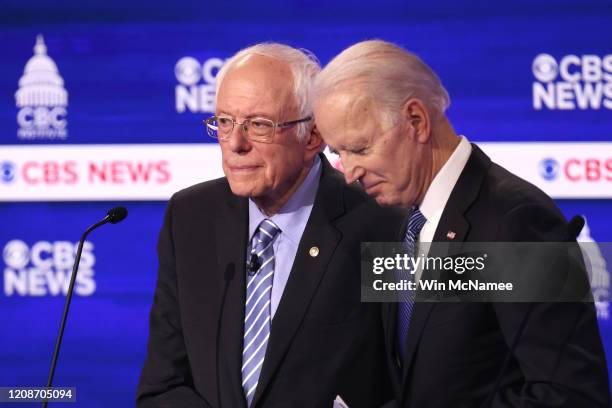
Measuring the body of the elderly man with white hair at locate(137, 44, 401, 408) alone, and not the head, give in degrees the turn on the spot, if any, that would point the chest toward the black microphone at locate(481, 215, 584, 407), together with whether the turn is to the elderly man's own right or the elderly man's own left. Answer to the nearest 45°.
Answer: approximately 90° to the elderly man's own left

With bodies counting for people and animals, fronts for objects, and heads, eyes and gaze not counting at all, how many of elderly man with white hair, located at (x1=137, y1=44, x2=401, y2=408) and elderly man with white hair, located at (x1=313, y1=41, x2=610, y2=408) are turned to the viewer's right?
0

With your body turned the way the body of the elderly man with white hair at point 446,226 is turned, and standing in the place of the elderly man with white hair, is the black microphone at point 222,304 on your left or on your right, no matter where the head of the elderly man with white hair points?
on your right

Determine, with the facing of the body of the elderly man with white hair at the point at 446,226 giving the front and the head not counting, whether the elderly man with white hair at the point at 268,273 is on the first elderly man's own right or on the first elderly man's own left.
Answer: on the first elderly man's own right

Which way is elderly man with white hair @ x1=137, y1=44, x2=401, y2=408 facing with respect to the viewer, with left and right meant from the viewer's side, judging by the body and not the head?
facing the viewer and to the left of the viewer

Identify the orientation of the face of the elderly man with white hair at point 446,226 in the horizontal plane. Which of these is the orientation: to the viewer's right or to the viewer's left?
to the viewer's left

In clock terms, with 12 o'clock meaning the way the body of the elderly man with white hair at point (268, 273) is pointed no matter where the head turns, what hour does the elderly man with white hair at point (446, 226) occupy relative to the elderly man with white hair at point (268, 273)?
the elderly man with white hair at point (446, 226) is roughly at 9 o'clock from the elderly man with white hair at point (268, 273).
